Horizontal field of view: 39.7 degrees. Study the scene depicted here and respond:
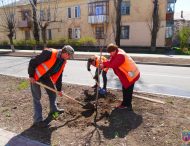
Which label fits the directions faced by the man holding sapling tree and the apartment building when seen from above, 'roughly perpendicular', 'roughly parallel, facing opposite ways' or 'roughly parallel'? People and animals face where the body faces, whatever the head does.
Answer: roughly perpendicular

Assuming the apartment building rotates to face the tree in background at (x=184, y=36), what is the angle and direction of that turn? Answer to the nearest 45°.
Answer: approximately 45° to its left

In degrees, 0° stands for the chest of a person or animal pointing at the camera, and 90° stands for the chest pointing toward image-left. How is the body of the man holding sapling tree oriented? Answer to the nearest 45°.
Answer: approximately 90°

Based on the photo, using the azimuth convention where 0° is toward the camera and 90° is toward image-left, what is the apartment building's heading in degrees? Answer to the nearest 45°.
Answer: approximately 0°

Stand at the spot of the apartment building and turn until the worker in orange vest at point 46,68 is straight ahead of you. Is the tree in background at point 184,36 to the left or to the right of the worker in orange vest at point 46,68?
left

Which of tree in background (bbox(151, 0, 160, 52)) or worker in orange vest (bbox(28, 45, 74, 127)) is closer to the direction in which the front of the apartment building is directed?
the worker in orange vest

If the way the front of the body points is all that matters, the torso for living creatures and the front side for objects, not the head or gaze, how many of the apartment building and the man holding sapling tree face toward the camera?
1

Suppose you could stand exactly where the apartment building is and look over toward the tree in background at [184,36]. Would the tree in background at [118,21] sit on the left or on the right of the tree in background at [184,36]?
right

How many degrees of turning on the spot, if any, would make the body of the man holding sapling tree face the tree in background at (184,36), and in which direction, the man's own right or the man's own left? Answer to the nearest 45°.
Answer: approximately 90° to the man's own right

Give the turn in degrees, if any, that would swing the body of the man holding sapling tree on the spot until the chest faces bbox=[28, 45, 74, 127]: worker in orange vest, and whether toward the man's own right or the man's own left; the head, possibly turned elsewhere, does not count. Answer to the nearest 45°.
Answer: approximately 45° to the man's own left

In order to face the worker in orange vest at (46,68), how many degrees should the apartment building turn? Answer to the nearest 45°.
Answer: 0° — it already faces them

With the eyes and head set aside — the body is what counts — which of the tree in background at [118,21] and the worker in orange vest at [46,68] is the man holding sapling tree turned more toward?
the worker in orange vest
